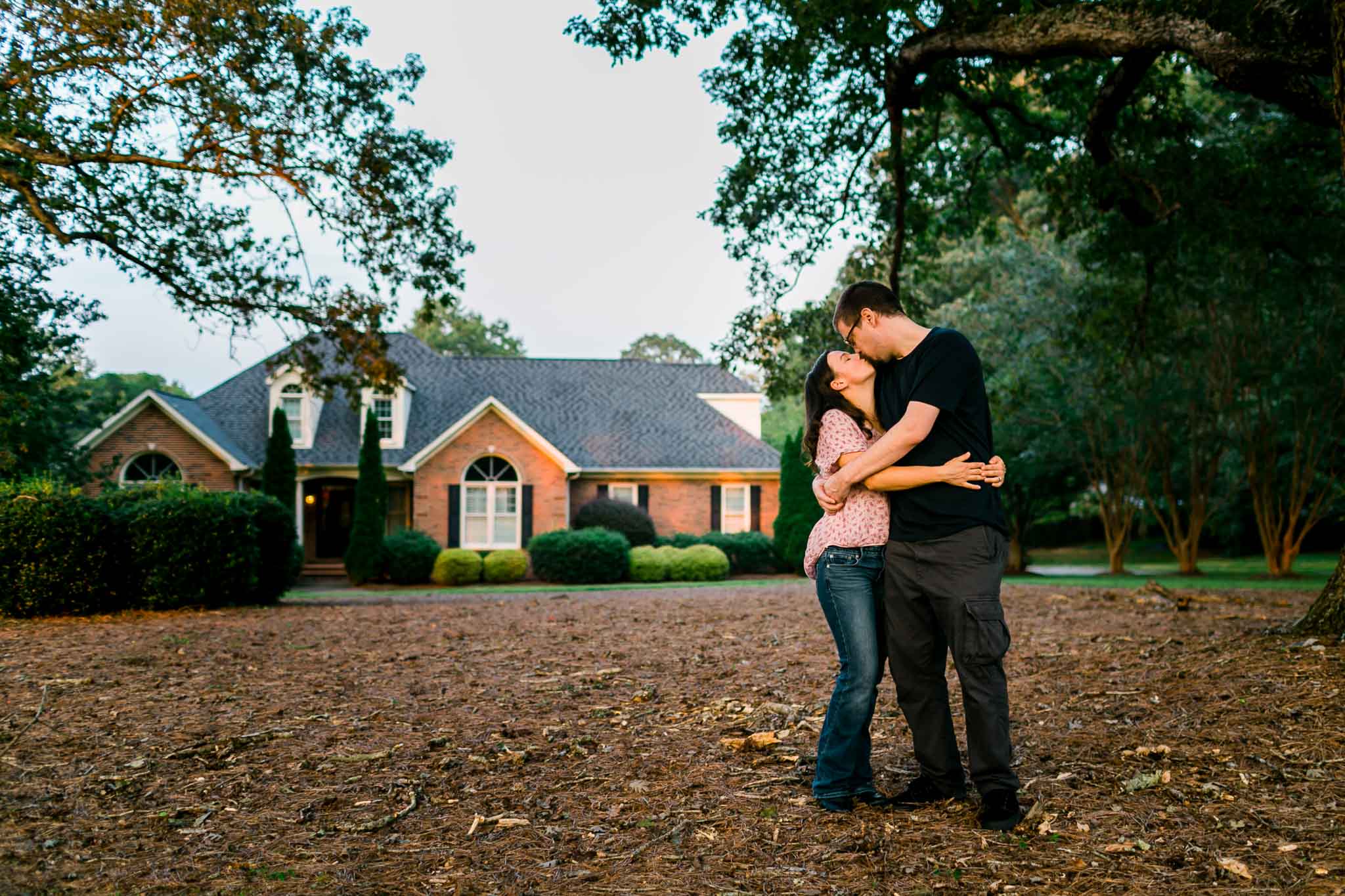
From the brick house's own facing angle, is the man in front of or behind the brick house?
in front

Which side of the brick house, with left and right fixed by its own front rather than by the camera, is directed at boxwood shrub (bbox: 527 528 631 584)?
front

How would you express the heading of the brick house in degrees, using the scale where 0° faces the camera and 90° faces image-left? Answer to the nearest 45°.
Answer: approximately 0°

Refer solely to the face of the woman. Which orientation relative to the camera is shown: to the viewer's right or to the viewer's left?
to the viewer's right

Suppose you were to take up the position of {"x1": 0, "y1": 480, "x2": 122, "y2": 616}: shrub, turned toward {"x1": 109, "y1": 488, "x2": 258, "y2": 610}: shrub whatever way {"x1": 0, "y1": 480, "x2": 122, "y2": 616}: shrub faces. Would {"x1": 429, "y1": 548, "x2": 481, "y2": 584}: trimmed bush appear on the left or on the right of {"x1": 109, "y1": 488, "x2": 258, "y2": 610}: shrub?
left

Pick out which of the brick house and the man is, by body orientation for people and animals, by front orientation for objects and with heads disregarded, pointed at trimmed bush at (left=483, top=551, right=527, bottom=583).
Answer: the brick house

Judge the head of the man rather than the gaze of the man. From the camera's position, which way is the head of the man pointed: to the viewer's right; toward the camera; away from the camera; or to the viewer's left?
to the viewer's left

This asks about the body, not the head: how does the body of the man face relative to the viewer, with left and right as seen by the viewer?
facing the viewer and to the left of the viewer

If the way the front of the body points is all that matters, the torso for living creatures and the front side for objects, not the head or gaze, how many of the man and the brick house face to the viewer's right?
0

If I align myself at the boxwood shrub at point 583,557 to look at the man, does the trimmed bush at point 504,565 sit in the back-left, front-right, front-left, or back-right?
back-right
